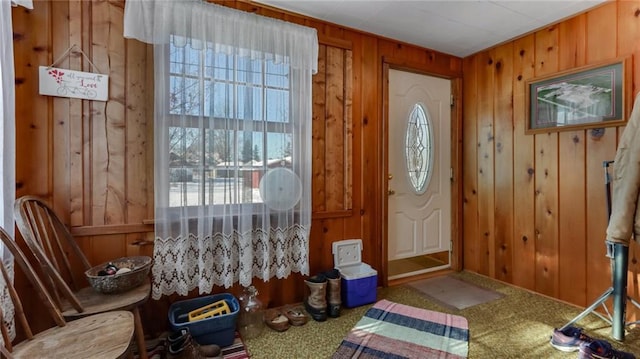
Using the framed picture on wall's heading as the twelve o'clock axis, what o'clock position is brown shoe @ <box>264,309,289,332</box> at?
The brown shoe is roughly at 12 o'clock from the framed picture on wall.

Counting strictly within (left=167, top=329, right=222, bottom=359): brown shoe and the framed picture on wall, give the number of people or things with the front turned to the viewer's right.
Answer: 1

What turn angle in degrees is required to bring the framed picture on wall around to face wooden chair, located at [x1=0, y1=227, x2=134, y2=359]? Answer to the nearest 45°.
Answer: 0° — it already faces it

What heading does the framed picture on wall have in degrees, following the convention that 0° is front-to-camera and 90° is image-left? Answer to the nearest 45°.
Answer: approximately 45°

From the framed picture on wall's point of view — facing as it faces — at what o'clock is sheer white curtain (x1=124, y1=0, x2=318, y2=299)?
The sheer white curtain is roughly at 12 o'clock from the framed picture on wall.

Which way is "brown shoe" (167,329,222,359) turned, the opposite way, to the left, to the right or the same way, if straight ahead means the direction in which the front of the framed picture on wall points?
the opposite way

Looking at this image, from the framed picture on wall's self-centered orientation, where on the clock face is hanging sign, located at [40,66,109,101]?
The hanging sign is roughly at 12 o'clock from the framed picture on wall.

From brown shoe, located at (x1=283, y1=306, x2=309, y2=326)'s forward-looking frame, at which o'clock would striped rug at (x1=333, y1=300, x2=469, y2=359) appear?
The striped rug is roughly at 11 o'clock from the brown shoe.

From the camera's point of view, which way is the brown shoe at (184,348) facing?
to the viewer's right

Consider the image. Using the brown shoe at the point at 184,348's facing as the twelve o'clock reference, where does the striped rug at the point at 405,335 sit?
The striped rug is roughly at 12 o'clock from the brown shoe.
